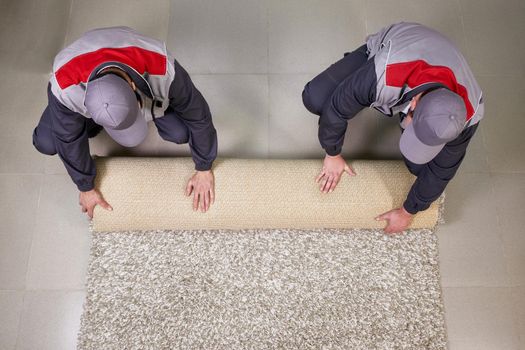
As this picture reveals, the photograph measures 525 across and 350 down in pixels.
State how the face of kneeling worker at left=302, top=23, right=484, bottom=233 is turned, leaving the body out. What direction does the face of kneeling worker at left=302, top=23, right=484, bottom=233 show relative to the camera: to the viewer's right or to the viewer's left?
to the viewer's left

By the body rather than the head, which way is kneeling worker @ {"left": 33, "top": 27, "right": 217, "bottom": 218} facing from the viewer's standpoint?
toward the camera

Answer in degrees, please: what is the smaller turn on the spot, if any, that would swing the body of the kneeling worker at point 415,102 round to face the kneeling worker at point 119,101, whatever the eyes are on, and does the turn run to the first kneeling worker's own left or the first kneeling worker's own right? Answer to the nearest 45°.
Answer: approximately 45° to the first kneeling worker's own right

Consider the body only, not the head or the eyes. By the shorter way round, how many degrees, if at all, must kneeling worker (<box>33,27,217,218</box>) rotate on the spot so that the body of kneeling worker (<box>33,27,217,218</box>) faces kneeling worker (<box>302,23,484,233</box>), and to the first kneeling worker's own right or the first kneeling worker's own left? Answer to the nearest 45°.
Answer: approximately 90° to the first kneeling worker's own left

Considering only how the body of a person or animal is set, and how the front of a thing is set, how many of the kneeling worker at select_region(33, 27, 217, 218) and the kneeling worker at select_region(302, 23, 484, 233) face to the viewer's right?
0

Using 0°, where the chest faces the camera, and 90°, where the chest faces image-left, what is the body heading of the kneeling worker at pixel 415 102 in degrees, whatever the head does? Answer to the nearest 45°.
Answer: approximately 45°
